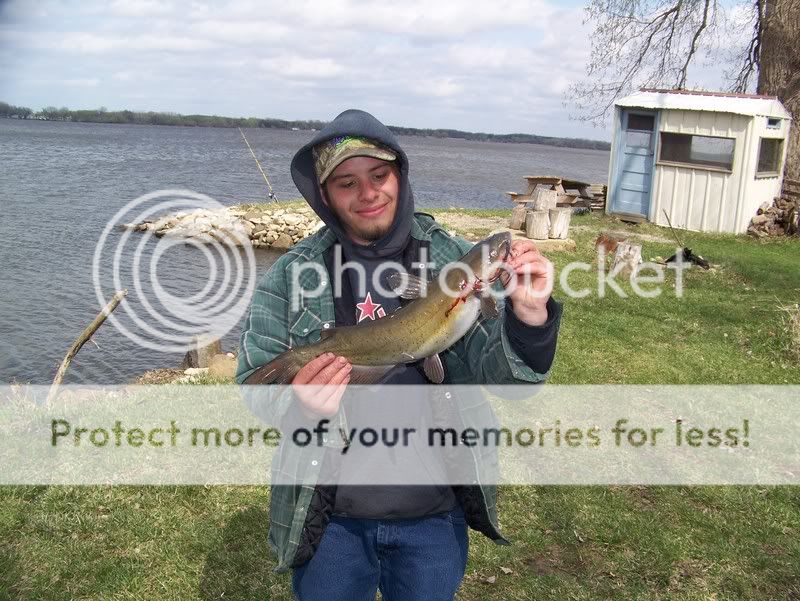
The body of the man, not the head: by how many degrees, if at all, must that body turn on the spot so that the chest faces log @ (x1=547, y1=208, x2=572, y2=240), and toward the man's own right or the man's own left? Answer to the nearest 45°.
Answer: approximately 180°

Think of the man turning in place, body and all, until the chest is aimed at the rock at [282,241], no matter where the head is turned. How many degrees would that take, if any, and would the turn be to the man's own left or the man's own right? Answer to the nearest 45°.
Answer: approximately 180°

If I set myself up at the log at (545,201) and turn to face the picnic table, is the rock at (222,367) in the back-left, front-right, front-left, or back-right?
back-left

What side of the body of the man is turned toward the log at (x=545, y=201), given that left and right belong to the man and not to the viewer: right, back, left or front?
back

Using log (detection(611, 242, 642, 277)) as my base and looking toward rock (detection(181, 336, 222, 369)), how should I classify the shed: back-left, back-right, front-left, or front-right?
back-right

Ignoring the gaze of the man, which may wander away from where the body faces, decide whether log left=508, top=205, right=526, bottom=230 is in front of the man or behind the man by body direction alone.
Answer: behind

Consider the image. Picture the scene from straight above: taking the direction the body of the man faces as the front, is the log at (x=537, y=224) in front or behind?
behind

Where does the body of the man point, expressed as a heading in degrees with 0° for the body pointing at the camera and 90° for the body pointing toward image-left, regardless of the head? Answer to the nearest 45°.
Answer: approximately 0°

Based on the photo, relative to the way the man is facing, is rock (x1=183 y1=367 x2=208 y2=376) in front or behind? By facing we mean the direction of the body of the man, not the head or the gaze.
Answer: behind
